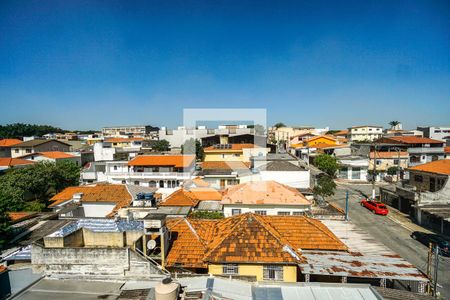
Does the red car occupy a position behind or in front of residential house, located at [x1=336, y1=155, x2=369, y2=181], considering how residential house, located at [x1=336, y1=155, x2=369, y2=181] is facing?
in front

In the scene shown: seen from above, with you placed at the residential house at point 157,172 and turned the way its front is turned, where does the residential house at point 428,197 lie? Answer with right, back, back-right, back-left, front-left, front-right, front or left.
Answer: front-left

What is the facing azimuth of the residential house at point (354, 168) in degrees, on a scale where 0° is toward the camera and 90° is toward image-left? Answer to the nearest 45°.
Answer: approximately 0°

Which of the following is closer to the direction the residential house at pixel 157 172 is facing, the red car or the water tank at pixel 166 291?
the water tank

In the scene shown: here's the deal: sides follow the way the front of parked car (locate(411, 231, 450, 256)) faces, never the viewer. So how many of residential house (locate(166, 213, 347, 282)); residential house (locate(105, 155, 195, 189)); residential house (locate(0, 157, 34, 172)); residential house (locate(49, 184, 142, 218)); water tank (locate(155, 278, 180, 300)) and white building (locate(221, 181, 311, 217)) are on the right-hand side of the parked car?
0

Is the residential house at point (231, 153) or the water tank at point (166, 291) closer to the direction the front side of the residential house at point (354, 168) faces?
the water tank

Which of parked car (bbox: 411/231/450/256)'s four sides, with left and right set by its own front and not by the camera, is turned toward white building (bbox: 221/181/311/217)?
left

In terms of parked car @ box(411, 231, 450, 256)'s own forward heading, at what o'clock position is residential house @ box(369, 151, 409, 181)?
The residential house is roughly at 1 o'clock from the parked car.

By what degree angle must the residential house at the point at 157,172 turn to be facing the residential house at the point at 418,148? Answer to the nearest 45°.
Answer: approximately 90° to its left

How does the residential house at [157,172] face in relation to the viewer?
toward the camera

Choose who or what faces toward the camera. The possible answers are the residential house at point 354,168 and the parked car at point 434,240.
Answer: the residential house

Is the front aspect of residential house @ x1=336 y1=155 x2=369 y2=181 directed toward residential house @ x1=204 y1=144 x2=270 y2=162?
no

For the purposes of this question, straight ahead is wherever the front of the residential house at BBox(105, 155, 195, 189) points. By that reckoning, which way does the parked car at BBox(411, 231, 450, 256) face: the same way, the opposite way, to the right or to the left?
the opposite way

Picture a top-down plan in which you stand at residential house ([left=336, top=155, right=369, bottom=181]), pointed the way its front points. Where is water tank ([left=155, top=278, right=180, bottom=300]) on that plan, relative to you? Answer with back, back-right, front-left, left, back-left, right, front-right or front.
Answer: front

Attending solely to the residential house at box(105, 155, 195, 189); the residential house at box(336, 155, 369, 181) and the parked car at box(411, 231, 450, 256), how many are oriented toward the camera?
2

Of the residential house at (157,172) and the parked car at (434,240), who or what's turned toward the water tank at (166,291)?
the residential house

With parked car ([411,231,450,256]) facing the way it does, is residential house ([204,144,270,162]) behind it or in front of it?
in front
